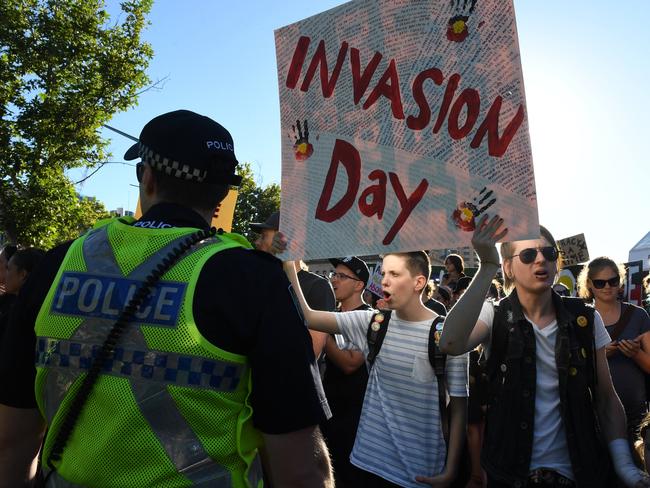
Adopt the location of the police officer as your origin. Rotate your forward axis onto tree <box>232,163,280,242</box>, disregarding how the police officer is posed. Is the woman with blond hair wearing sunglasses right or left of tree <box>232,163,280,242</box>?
right

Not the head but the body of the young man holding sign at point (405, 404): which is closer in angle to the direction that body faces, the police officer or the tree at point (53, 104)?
the police officer

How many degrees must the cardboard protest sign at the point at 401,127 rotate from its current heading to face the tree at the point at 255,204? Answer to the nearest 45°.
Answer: approximately 180°

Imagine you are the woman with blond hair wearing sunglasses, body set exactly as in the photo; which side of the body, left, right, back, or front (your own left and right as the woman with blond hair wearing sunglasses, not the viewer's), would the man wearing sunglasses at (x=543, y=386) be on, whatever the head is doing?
front

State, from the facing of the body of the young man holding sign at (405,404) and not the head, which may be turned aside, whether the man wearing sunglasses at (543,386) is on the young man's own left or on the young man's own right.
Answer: on the young man's own left

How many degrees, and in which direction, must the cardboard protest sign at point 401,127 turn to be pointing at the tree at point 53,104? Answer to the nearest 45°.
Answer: approximately 135° to its right

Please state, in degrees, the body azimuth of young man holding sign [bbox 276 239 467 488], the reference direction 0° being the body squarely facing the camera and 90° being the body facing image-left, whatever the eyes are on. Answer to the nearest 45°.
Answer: approximately 45°

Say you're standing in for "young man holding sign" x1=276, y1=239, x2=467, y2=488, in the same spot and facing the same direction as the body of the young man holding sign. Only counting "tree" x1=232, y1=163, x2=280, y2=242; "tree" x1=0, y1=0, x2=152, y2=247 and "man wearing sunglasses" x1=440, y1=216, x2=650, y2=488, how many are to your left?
1

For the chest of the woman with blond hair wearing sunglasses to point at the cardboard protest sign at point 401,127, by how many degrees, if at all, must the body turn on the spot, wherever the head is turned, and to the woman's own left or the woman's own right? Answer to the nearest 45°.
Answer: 0° — they already face it

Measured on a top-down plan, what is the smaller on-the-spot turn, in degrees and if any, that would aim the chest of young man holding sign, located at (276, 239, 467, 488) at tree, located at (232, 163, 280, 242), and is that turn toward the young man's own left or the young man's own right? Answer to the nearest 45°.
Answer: approximately 135° to the young man's own right

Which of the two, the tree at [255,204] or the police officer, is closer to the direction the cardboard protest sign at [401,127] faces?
the police officer

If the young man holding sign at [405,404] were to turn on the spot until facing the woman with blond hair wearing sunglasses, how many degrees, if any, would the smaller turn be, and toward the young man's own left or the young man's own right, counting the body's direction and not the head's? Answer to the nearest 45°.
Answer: approximately 180°

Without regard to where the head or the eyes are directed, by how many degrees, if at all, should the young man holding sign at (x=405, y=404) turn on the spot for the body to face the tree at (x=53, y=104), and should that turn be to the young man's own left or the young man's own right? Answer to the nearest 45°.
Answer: approximately 90° to the young man's own right
